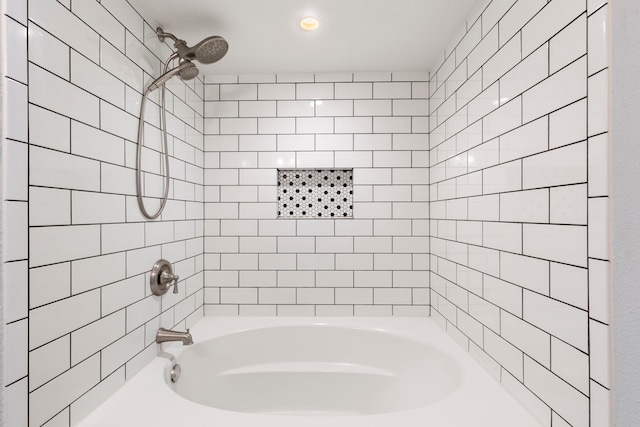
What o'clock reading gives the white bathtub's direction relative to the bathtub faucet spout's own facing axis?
The white bathtub is roughly at 12 o'clock from the bathtub faucet spout.

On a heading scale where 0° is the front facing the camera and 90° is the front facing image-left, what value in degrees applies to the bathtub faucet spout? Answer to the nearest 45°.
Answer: approximately 270°
